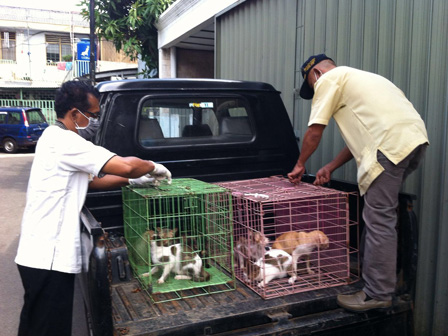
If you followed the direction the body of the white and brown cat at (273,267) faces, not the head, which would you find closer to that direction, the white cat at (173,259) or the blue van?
the white cat

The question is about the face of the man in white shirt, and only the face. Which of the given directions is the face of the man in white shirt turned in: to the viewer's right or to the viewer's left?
to the viewer's right

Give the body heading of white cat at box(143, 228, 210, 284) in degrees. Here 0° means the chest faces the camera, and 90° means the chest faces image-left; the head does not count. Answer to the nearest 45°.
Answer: approximately 45°

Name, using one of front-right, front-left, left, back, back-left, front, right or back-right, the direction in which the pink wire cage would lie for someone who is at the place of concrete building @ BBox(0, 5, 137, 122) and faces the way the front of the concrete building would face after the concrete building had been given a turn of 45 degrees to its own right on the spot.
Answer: front-left

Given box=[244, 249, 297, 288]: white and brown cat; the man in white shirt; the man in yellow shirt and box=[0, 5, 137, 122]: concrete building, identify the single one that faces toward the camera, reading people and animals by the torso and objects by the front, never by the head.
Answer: the concrete building

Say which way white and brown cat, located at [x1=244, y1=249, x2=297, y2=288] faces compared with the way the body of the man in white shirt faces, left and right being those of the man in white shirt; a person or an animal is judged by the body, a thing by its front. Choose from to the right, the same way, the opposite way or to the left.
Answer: the opposite way

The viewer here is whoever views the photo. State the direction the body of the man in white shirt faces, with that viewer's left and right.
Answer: facing to the right of the viewer

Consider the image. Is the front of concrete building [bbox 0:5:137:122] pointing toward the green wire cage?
yes

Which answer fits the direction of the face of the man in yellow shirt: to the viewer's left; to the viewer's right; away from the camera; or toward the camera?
to the viewer's left

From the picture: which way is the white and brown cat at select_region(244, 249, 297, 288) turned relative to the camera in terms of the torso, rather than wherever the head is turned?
to the viewer's left

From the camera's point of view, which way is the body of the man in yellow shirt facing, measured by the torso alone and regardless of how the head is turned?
to the viewer's left

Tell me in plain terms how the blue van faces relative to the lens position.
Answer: facing away from the viewer and to the left of the viewer

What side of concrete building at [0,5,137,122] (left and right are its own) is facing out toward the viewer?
front
